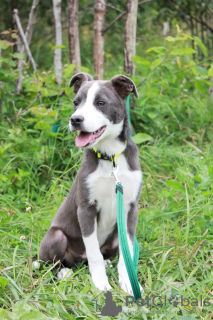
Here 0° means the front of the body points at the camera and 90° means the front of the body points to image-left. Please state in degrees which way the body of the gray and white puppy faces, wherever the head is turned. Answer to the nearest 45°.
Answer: approximately 315°

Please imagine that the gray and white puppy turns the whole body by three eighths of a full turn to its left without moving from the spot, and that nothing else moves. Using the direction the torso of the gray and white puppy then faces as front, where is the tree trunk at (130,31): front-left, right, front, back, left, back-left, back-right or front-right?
front

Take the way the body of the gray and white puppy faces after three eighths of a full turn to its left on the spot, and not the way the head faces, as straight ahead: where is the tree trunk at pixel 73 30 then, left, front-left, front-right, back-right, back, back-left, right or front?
front

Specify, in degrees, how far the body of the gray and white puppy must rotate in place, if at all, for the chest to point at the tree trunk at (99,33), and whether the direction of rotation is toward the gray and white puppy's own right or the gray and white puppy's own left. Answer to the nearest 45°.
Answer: approximately 135° to the gray and white puppy's own left
